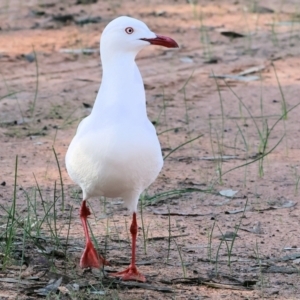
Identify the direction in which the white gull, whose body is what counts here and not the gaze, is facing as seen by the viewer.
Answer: toward the camera
